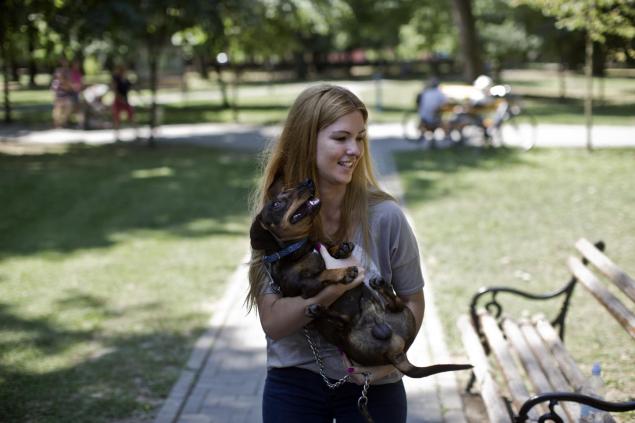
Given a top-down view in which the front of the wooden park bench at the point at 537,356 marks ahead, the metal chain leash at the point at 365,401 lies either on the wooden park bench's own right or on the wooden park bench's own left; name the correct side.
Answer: on the wooden park bench's own left

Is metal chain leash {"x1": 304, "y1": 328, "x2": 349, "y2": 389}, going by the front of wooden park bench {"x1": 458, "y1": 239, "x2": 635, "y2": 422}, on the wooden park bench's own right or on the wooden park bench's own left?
on the wooden park bench's own left

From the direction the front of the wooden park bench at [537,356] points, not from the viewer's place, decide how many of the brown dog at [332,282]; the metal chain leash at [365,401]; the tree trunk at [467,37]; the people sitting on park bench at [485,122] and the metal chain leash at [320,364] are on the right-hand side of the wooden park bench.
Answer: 2

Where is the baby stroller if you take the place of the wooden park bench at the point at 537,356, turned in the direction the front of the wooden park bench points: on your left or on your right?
on your right

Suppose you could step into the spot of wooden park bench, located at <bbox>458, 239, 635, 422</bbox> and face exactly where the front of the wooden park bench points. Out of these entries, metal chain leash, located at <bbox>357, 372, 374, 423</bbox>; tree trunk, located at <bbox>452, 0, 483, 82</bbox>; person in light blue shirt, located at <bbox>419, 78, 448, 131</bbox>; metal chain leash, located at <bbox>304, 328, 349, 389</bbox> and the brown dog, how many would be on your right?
2

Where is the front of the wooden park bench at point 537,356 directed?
to the viewer's left

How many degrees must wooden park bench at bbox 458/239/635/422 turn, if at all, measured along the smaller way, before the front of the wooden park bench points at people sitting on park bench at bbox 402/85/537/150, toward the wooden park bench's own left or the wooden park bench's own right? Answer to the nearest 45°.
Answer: approximately 90° to the wooden park bench's own right

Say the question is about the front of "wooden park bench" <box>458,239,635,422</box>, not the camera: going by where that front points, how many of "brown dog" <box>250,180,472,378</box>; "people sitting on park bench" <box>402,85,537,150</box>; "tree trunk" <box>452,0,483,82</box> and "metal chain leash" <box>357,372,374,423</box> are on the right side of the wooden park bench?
2

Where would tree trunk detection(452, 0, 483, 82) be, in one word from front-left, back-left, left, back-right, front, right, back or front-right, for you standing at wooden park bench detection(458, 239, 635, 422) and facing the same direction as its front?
right

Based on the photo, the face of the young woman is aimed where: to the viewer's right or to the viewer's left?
to the viewer's right

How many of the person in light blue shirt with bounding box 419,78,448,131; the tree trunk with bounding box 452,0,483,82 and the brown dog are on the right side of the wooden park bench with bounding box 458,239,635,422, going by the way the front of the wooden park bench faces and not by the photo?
2
